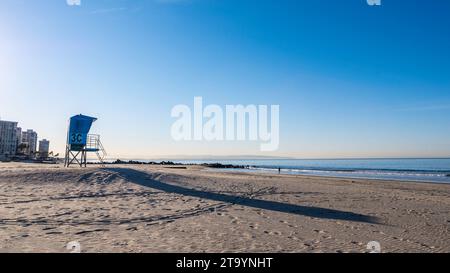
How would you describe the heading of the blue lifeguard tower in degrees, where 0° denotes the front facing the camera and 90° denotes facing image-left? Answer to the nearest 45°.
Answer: approximately 270°
